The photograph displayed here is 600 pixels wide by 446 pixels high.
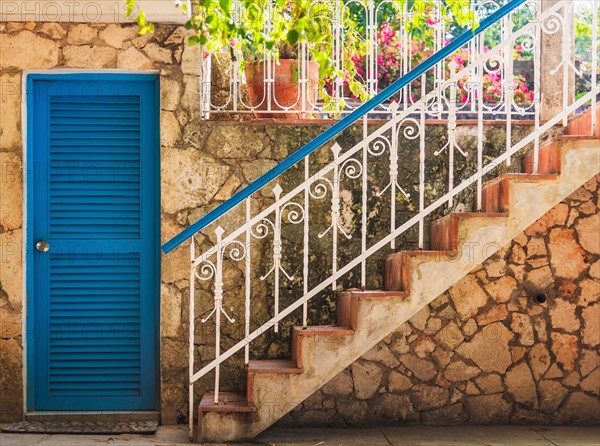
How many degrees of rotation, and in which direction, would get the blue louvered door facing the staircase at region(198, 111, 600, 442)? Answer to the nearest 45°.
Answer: approximately 45° to its left

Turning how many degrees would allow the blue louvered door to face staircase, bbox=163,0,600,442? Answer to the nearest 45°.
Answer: approximately 45° to its left

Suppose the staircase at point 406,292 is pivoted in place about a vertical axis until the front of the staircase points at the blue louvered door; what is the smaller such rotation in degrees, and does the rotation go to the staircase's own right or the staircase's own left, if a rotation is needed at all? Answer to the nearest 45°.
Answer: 0° — it already faces it

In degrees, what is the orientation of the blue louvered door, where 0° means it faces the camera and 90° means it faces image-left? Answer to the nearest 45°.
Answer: approximately 0°

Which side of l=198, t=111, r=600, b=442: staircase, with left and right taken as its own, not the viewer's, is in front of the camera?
left

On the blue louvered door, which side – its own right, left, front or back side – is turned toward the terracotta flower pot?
left

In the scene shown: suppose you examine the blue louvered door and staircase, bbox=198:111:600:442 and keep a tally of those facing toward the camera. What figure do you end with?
1
